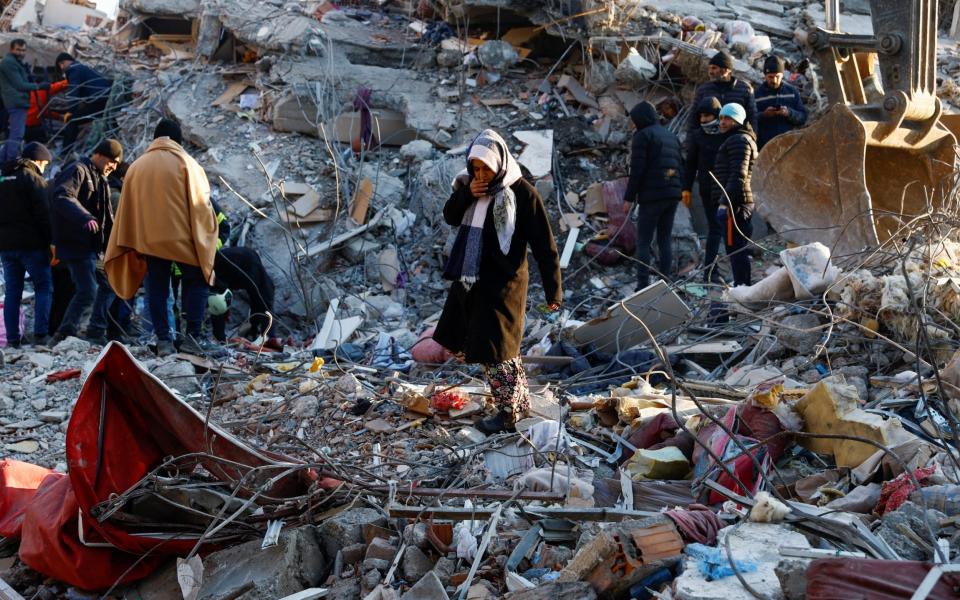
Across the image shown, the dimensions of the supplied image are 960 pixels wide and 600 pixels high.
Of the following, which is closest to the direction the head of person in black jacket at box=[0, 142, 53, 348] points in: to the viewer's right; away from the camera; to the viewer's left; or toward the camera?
to the viewer's right

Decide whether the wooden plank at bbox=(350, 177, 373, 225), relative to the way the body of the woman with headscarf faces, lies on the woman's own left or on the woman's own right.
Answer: on the woman's own right

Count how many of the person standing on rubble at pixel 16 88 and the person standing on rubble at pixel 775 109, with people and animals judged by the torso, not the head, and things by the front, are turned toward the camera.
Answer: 1

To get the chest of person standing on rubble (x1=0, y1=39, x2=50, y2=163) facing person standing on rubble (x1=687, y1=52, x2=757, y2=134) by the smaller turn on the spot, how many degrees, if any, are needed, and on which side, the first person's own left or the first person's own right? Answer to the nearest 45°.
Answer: approximately 45° to the first person's own right

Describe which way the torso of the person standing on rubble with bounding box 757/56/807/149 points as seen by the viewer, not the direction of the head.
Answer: toward the camera

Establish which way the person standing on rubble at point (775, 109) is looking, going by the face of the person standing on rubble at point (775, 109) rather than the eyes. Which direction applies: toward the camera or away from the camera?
toward the camera

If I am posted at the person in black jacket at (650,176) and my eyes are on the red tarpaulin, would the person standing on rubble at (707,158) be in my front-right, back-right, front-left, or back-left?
back-left

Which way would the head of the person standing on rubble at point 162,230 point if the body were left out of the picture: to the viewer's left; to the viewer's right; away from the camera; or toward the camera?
away from the camera

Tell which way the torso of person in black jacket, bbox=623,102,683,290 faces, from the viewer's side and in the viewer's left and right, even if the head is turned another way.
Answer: facing away from the viewer and to the left of the viewer

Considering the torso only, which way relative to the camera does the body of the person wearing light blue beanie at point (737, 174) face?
to the viewer's left

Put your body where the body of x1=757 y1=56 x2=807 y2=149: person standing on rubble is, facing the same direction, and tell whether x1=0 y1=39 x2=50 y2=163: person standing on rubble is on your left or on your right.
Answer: on your right

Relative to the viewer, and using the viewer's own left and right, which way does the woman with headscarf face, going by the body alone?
facing the viewer and to the left of the viewer

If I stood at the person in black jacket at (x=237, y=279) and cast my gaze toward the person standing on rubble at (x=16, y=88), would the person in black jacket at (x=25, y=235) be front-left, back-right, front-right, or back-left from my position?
front-left
